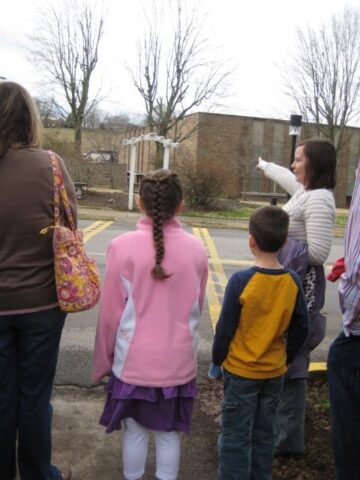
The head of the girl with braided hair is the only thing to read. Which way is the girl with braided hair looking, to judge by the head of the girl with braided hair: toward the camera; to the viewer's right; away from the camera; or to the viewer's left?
away from the camera

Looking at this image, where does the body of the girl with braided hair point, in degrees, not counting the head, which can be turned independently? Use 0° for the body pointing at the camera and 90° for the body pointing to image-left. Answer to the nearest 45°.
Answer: approximately 180°

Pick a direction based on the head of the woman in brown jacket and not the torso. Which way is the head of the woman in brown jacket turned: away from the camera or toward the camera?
away from the camera

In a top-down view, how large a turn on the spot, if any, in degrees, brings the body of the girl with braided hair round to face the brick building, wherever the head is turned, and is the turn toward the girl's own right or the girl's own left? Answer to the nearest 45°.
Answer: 0° — they already face it

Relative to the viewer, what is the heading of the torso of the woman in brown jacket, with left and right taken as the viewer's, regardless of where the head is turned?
facing away from the viewer and to the right of the viewer
